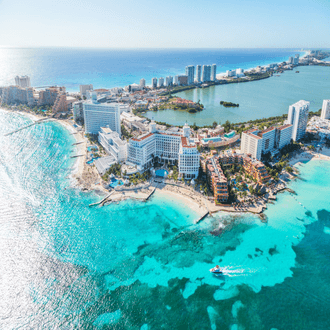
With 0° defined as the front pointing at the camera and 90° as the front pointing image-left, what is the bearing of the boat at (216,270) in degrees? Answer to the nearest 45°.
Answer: approximately 90°

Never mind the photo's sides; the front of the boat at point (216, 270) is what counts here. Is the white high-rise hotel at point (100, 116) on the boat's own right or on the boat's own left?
on the boat's own right

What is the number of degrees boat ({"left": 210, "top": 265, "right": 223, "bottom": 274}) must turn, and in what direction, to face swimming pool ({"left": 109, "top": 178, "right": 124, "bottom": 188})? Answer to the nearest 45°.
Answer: approximately 45° to its right

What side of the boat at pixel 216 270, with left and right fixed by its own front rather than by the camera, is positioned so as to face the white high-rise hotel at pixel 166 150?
right

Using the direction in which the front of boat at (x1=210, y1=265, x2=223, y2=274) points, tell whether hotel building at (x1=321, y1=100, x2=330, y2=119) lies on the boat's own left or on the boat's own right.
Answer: on the boat's own right

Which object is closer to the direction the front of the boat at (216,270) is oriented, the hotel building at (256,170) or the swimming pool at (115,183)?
the swimming pool

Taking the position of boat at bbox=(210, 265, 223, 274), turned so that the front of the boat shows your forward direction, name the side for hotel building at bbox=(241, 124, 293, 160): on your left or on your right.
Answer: on your right

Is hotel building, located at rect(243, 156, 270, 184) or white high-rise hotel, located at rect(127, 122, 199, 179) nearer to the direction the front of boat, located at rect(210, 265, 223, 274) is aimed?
the white high-rise hotel

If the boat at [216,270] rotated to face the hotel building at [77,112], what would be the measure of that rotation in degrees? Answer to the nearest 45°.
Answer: approximately 45° to its right

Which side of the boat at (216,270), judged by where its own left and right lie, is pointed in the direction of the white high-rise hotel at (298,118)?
right

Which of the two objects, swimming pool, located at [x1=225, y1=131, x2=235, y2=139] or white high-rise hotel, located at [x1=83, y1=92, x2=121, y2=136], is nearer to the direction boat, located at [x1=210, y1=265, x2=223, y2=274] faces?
the white high-rise hotel
